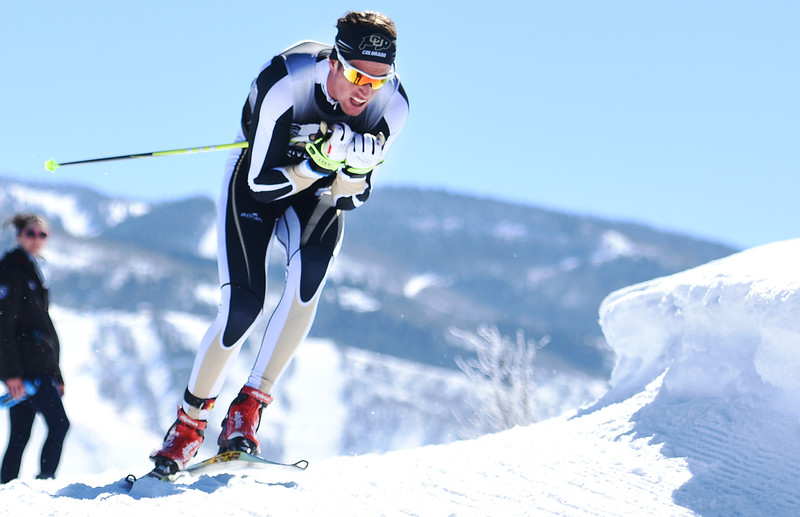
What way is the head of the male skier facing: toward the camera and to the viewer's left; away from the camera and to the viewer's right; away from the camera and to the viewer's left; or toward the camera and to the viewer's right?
toward the camera and to the viewer's right

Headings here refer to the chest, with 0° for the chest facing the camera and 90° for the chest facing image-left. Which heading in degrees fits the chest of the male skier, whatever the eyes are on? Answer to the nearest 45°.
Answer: approximately 315°

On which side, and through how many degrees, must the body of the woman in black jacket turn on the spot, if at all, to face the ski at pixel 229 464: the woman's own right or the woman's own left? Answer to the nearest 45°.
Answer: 0° — they already face it

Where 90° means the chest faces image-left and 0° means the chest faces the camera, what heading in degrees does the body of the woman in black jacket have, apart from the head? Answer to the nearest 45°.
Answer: approximately 315°
